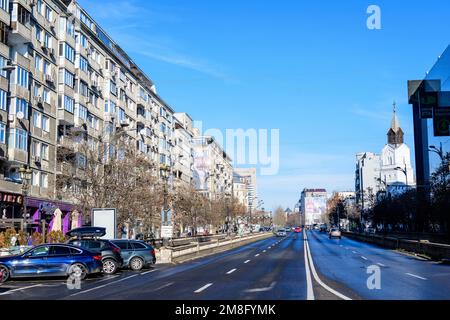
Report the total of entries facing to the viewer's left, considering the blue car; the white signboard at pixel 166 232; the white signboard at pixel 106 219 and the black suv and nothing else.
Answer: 2

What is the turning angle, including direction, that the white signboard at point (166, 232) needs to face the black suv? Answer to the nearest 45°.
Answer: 0° — it already faces it

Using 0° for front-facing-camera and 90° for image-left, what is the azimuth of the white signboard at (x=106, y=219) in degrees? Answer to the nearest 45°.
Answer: approximately 0°

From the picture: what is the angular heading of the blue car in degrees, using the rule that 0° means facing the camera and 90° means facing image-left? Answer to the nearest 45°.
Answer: approximately 90°

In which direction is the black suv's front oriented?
to the viewer's left

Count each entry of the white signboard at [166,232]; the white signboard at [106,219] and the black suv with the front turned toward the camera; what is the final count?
2

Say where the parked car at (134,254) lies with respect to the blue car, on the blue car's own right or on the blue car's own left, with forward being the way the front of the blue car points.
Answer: on the blue car's own right

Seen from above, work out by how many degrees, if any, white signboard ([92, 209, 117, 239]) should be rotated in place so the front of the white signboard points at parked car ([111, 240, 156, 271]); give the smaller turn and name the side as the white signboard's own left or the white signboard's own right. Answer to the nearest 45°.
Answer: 0° — it already faces it

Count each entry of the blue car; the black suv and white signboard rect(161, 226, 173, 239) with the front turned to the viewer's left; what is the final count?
2

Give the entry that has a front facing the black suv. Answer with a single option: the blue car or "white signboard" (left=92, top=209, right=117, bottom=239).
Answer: the white signboard
